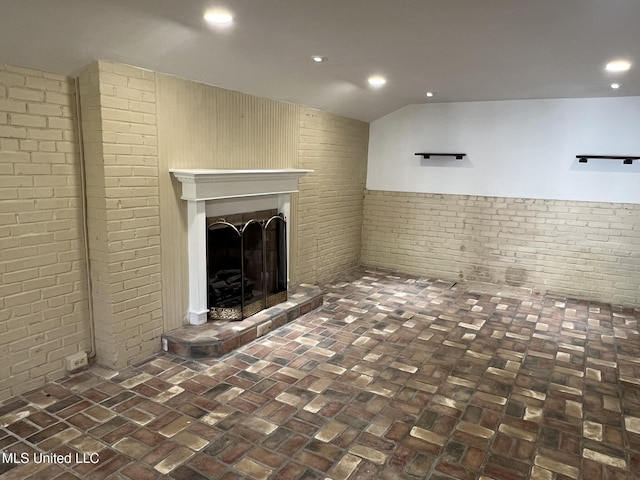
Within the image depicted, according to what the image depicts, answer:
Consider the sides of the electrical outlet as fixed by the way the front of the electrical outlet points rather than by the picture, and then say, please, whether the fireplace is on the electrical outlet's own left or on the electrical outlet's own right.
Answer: on the electrical outlet's own left

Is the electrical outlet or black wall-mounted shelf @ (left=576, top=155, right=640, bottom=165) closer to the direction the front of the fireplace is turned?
the black wall-mounted shelf

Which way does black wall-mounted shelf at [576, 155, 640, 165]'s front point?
toward the camera

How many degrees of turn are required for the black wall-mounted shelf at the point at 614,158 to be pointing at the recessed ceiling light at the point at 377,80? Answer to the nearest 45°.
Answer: approximately 45° to its right

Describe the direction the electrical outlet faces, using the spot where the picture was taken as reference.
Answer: facing the viewer and to the right of the viewer

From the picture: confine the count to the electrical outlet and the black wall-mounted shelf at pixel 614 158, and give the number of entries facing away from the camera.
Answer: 0

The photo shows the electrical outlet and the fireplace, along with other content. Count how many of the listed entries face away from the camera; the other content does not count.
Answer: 0

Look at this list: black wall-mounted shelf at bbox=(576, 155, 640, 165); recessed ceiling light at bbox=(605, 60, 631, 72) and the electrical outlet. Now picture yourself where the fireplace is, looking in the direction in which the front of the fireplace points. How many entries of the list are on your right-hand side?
1

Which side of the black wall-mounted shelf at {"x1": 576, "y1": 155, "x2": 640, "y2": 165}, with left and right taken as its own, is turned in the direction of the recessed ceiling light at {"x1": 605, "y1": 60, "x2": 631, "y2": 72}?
front

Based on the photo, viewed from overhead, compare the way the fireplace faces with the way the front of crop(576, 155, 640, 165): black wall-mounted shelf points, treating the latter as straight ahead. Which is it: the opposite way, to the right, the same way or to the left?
to the left

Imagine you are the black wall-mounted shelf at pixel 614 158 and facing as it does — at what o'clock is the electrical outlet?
The electrical outlet is roughly at 1 o'clock from the black wall-mounted shelf.

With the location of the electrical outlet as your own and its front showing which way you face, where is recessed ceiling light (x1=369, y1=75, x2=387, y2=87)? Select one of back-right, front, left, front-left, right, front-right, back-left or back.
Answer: front-left

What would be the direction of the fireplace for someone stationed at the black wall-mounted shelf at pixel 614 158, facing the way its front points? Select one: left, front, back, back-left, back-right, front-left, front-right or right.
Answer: front-right
